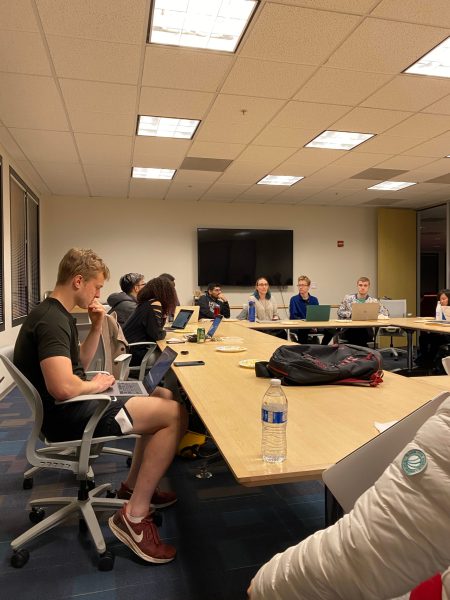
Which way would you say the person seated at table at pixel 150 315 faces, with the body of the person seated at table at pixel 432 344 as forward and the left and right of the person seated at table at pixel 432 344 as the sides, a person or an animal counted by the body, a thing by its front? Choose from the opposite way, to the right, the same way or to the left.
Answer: the opposite way

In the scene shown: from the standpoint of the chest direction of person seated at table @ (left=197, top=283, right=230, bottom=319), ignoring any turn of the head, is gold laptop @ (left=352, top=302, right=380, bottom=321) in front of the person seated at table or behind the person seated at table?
in front

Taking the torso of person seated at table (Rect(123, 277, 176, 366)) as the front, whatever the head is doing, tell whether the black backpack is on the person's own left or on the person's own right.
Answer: on the person's own right

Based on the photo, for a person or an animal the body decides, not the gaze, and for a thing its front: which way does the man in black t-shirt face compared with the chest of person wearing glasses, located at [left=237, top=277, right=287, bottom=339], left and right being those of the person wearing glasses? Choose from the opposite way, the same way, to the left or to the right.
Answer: to the left

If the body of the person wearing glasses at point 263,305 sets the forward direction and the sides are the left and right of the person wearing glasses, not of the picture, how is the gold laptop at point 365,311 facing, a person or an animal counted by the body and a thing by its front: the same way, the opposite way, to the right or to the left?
the opposite way

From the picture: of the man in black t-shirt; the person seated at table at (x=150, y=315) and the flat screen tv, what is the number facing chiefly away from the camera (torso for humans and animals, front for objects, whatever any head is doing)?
0

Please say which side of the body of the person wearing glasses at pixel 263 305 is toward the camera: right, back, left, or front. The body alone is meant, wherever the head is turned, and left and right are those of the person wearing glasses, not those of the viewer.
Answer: front

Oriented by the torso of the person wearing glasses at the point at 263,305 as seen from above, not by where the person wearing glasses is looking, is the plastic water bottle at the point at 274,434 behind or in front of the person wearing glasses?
in front

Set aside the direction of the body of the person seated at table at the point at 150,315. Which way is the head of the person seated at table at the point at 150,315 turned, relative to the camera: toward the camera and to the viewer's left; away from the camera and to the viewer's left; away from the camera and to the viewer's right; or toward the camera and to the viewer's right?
away from the camera and to the viewer's right

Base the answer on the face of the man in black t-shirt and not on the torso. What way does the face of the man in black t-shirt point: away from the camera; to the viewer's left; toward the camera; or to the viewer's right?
to the viewer's right

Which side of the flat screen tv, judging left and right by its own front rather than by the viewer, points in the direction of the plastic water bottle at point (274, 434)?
front

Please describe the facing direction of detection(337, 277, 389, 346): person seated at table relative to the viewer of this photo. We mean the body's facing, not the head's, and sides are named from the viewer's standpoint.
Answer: facing the viewer

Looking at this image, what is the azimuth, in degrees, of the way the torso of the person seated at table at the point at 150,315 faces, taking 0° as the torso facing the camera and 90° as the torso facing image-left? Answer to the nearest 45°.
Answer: approximately 270°

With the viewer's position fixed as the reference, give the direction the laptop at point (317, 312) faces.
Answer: facing away from the viewer

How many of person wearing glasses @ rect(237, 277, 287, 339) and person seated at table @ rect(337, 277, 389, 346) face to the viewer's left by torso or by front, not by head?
0
